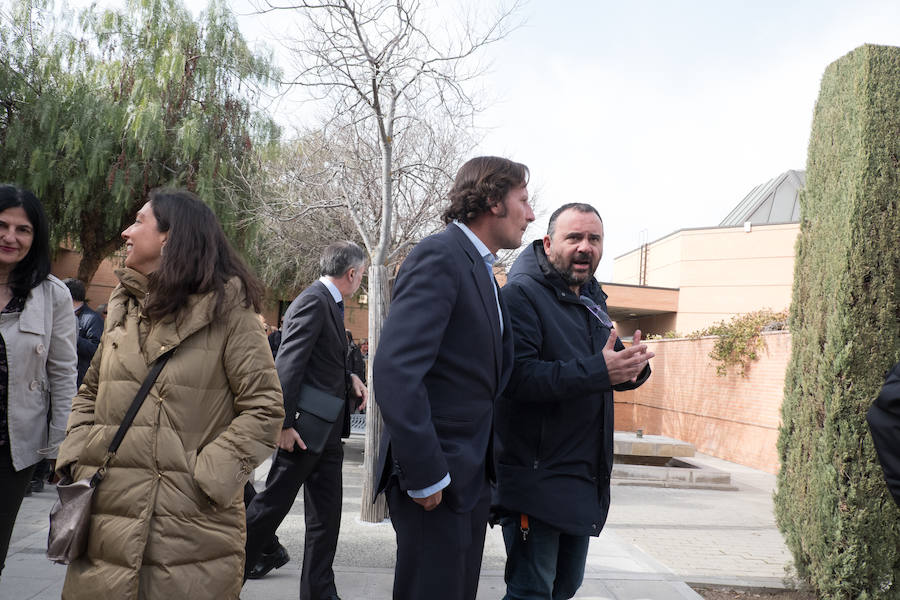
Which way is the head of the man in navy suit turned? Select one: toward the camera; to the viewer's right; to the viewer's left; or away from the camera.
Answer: to the viewer's right

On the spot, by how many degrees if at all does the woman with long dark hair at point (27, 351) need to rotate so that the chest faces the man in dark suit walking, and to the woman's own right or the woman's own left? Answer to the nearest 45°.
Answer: approximately 90° to the woman's own left

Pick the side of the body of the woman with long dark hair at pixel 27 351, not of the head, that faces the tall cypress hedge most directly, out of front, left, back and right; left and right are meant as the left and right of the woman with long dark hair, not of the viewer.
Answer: left

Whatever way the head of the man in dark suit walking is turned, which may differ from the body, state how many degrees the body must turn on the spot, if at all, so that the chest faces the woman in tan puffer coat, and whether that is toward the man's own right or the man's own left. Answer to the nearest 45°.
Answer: approximately 90° to the man's own right

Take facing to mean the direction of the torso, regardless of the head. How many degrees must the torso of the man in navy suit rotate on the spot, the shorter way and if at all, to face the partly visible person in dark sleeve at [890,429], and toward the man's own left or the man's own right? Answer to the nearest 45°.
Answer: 0° — they already face them

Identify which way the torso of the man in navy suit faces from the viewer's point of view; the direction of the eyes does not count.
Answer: to the viewer's right

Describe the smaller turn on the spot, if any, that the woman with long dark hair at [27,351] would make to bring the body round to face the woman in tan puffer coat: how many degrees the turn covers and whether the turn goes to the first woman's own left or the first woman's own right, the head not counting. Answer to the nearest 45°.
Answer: approximately 45° to the first woman's own left
